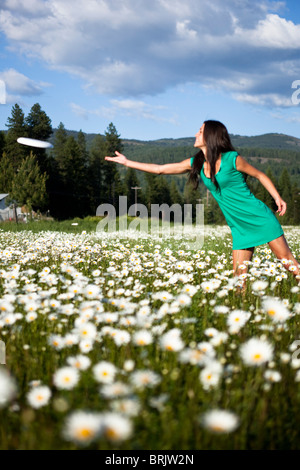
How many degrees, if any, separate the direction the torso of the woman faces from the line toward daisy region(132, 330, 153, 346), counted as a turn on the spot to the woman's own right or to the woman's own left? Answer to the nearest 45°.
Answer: approximately 45° to the woman's own left

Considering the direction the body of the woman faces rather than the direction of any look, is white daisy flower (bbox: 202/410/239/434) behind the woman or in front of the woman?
in front

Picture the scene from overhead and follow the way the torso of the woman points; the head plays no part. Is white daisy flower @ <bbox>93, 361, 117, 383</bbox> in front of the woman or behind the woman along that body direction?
in front

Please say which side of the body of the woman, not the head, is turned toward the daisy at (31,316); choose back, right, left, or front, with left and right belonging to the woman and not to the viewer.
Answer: front

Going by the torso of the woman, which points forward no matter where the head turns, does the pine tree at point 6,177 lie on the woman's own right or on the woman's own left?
on the woman's own right

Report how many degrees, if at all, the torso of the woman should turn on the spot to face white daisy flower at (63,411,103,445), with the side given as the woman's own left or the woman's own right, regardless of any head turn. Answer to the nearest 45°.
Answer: approximately 45° to the woman's own left

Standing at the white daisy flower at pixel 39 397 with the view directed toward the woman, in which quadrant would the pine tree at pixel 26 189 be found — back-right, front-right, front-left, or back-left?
front-left

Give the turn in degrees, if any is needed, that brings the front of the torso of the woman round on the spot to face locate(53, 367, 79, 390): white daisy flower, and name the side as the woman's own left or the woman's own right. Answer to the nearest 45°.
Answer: approximately 45° to the woman's own left

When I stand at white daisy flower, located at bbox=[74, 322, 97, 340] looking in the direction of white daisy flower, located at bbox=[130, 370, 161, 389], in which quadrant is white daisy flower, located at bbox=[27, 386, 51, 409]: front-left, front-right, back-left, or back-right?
front-right

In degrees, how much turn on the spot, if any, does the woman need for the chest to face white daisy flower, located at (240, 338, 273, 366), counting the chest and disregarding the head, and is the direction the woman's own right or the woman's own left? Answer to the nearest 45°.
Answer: approximately 45° to the woman's own left

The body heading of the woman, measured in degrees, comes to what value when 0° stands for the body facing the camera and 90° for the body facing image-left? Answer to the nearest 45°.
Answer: approximately 45°

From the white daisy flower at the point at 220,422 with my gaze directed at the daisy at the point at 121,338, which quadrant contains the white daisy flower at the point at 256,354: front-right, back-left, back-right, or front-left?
front-right

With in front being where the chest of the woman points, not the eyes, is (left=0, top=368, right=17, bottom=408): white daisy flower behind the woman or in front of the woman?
in front

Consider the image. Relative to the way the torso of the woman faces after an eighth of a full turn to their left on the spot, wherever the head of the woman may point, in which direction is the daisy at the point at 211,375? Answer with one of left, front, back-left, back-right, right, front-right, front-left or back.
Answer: front

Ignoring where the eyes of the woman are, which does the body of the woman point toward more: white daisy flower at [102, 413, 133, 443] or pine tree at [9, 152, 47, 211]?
the white daisy flower
